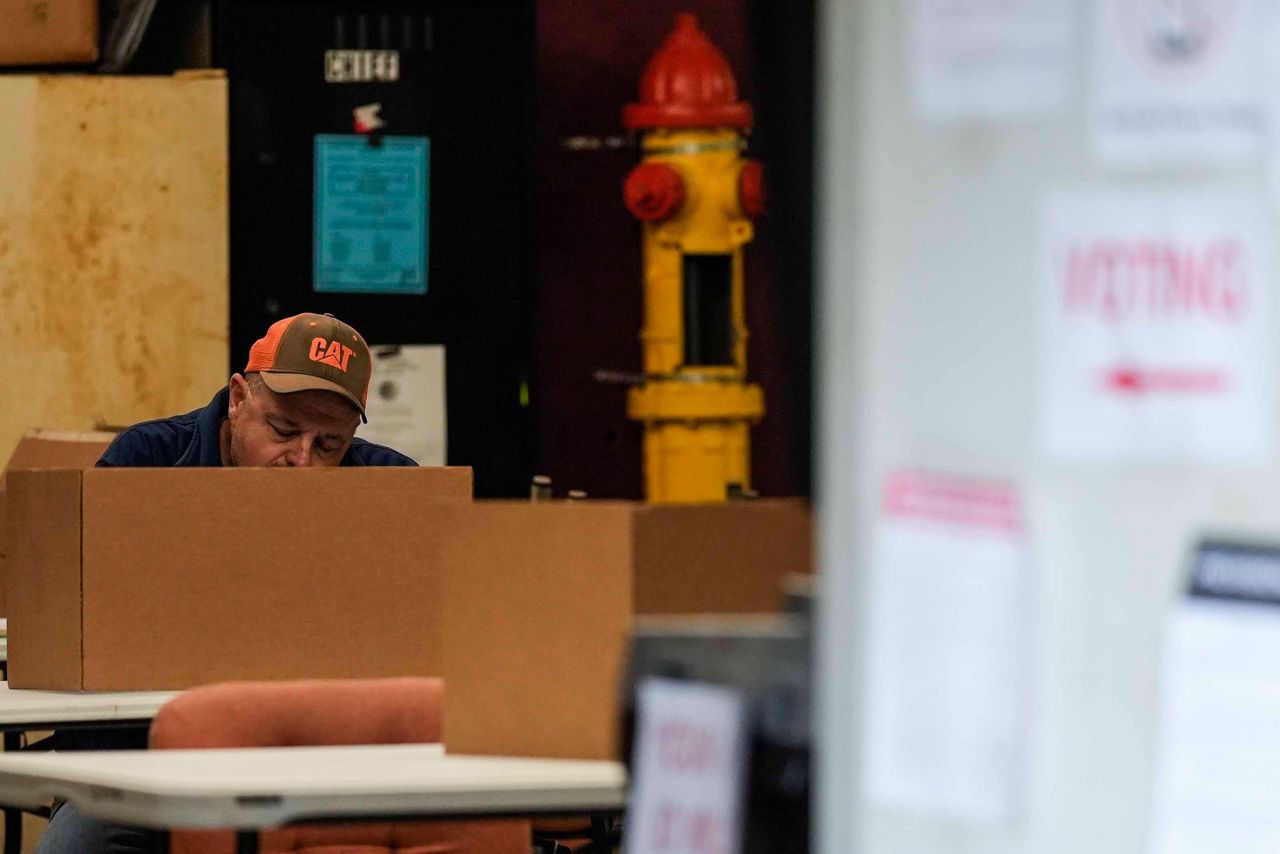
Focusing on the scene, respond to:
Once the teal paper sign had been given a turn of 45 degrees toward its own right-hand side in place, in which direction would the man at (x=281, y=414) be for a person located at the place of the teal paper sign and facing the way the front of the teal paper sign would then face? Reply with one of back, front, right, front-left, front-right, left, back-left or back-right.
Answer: front-left

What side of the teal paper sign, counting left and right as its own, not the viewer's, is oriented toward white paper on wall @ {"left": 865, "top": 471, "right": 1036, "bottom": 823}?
front

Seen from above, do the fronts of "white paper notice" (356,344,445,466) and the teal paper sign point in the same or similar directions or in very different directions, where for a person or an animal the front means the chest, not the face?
same or similar directions

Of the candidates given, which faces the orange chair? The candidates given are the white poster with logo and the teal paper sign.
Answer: the teal paper sign

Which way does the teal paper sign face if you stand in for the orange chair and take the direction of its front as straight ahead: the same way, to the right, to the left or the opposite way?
the same way

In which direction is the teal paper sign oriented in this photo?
toward the camera

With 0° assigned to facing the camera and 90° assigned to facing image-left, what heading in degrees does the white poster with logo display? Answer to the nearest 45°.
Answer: approximately 0°

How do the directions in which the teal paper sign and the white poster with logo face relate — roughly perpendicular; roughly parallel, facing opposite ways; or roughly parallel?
roughly parallel

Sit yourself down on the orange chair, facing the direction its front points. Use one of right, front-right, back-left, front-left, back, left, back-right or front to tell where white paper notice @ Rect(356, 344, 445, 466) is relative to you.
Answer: back

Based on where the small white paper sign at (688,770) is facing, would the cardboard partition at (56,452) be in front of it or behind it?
behind

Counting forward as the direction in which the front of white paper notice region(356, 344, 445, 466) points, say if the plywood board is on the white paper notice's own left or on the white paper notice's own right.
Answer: on the white paper notice's own right

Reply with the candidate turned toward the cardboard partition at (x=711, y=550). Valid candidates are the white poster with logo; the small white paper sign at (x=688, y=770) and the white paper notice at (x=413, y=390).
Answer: the white paper notice

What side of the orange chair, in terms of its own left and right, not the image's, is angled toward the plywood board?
back

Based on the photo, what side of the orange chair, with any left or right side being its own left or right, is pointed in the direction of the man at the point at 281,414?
back

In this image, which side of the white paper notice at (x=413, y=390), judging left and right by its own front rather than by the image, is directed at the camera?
front

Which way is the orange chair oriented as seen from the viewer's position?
toward the camera

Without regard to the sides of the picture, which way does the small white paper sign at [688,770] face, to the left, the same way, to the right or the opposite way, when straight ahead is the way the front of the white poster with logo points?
the same way

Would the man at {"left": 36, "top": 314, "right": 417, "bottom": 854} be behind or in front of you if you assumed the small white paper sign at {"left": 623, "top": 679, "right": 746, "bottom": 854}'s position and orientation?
behind

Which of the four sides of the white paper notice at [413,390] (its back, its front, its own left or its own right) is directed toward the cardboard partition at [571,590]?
front

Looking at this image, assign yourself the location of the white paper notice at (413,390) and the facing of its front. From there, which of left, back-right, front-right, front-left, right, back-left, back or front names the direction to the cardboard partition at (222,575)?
front

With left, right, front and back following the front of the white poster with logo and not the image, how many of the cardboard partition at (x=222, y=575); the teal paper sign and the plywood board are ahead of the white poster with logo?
0
